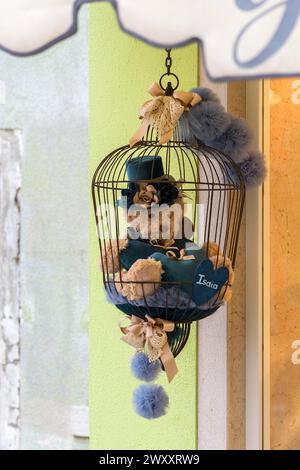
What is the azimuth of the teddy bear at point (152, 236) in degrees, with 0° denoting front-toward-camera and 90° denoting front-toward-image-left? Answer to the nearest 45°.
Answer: approximately 0°

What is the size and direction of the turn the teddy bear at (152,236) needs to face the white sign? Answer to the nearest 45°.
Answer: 0° — it already faces it

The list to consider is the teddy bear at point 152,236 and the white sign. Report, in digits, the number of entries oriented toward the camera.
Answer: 2

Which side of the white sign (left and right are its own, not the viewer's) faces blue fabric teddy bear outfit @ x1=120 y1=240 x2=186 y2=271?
back

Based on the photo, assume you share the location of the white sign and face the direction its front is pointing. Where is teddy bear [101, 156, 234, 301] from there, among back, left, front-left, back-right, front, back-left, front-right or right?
back

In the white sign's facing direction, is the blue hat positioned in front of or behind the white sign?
behind
